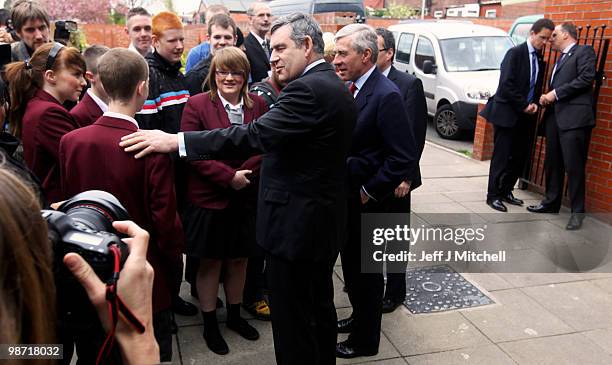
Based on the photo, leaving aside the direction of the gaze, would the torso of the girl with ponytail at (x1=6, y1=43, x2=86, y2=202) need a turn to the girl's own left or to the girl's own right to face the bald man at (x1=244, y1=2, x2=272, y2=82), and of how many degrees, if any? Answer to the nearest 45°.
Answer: approximately 45° to the girl's own left

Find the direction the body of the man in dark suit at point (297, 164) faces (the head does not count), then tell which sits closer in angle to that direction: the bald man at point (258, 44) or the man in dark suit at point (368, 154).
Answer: the bald man

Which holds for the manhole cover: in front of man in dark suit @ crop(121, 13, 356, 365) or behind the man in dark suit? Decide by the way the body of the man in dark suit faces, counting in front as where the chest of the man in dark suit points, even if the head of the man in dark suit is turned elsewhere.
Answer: behind

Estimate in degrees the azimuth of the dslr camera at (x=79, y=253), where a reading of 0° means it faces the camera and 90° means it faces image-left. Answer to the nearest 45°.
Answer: approximately 225°

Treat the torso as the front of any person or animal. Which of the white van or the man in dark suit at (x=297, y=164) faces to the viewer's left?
the man in dark suit

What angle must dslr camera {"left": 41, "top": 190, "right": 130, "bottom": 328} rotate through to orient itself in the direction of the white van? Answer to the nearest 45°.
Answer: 0° — it already faces it

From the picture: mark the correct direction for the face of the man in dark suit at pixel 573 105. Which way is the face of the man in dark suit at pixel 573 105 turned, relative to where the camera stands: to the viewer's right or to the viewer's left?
to the viewer's left

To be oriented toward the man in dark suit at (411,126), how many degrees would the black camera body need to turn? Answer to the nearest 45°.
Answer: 0° — it already faces them

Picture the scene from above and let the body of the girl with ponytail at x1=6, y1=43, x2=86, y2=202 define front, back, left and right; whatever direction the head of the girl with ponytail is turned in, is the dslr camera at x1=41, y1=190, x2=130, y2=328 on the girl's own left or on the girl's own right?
on the girl's own right

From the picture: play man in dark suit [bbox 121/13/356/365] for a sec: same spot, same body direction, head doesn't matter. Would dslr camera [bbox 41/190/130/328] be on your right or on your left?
on your left

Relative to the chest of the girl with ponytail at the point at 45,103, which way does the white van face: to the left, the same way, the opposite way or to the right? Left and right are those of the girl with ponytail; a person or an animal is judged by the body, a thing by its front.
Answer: to the right
